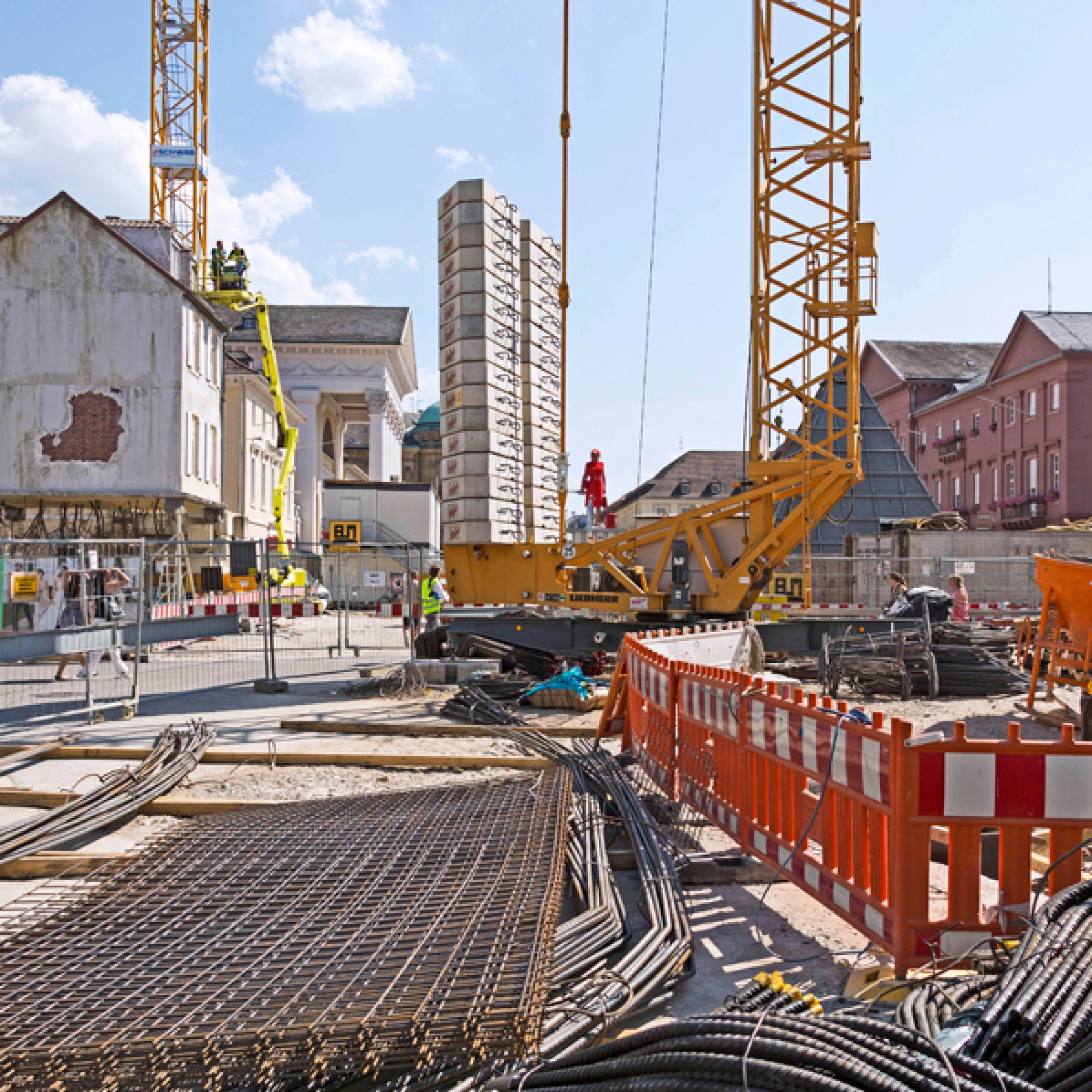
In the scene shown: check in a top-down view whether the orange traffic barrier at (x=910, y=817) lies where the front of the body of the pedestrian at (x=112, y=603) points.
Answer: no

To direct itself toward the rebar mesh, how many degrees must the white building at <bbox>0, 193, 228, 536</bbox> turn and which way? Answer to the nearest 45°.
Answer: approximately 90° to its right

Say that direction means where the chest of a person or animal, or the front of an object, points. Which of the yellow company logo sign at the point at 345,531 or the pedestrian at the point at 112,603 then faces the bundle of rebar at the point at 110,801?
the yellow company logo sign

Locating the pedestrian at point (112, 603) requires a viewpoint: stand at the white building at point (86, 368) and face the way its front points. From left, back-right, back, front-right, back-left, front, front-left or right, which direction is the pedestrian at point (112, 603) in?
right

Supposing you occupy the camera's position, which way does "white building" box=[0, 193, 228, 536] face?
facing to the right of the viewer

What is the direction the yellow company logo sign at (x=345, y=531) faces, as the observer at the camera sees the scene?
facing the viewer

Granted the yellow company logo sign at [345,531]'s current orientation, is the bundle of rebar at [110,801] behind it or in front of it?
in front

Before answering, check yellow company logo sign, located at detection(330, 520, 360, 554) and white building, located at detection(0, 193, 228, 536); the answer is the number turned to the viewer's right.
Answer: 1

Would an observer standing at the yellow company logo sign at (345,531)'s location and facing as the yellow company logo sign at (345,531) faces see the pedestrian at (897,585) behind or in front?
in front

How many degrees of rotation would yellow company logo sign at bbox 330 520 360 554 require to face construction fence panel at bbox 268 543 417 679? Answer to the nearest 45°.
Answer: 0° — it already faces it
